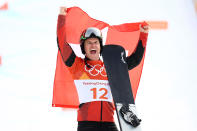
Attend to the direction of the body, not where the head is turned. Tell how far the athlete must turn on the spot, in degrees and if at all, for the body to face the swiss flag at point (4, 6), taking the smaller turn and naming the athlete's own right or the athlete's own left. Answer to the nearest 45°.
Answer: approximately 135° to the athlete's own right

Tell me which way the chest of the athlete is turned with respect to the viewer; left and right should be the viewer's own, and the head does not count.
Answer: facing the viewer
